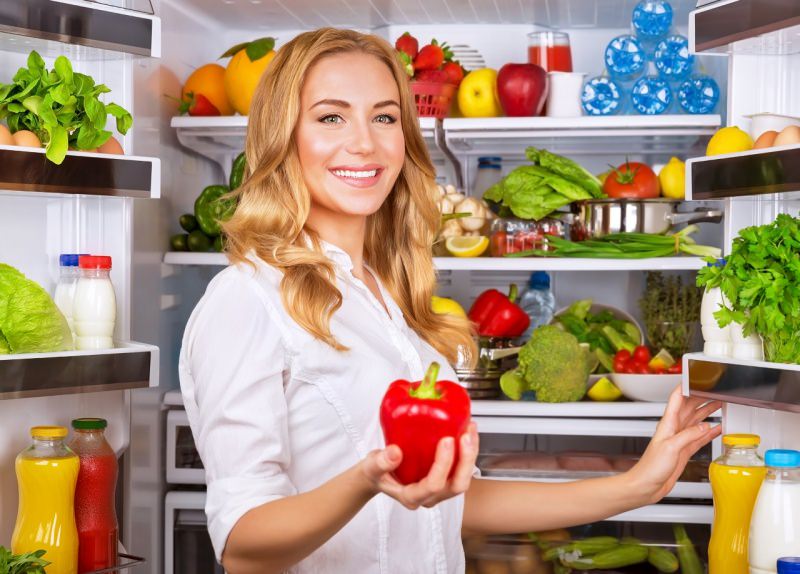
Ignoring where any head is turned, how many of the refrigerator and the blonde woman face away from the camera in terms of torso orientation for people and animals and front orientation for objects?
0

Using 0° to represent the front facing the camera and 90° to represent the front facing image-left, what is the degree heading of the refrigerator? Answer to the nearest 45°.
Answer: approximately 0°

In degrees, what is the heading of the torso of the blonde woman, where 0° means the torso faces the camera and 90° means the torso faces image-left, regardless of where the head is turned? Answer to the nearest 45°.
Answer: approximately 315°

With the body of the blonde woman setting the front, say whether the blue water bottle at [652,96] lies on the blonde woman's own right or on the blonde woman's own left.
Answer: on the blonde woman's own left
